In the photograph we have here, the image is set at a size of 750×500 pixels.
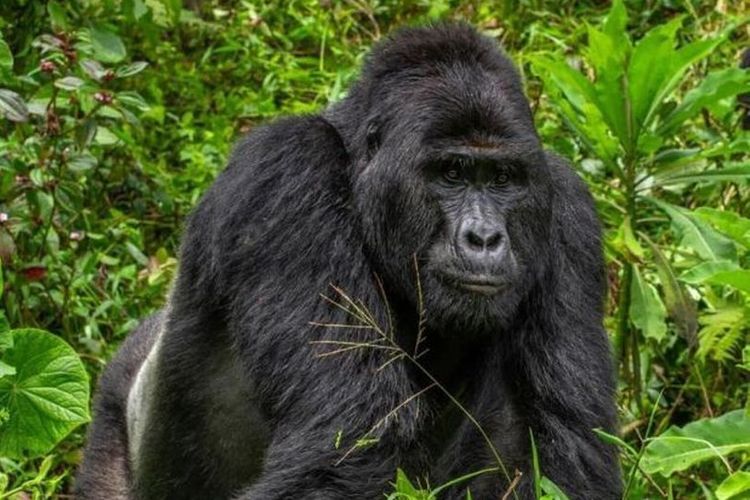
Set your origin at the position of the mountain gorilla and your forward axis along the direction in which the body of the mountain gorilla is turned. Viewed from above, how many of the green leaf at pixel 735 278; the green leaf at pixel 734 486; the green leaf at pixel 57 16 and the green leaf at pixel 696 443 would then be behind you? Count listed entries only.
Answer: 1

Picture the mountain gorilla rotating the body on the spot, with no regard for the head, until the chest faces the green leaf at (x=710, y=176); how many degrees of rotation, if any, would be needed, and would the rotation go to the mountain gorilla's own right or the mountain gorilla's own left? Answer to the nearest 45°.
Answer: approximately 90° to the mountain gorilla's own left

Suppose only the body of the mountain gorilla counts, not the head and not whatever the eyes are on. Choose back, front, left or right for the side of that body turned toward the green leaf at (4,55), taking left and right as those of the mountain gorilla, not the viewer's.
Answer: back

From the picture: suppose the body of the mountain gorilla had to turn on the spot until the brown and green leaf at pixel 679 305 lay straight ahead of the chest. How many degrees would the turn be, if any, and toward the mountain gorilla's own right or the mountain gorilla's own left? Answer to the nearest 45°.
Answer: approximately 90° to the mountain gorilla's own left

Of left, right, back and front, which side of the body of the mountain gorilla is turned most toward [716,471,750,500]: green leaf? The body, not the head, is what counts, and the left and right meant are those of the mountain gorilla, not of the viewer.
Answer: front

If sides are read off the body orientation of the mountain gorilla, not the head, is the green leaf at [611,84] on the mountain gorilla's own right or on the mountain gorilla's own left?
on the mountain gorilla's own left

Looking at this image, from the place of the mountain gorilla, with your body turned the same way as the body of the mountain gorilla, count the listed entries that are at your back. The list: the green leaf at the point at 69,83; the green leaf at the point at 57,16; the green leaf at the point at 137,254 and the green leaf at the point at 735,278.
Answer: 3

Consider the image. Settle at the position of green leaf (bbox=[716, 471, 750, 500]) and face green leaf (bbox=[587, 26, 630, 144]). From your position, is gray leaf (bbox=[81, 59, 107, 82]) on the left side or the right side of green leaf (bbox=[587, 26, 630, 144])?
left

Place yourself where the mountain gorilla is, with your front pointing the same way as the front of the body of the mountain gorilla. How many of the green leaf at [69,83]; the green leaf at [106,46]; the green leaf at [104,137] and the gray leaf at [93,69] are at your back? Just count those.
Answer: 4

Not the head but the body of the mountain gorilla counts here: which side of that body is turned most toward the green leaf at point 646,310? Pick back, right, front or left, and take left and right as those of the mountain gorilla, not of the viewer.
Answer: left

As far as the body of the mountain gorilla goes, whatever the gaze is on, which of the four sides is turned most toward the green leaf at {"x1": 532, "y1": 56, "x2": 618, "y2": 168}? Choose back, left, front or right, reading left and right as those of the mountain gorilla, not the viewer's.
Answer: left

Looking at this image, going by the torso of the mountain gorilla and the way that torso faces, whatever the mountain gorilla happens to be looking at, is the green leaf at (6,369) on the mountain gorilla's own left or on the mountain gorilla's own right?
on the mountain gorilla's own right

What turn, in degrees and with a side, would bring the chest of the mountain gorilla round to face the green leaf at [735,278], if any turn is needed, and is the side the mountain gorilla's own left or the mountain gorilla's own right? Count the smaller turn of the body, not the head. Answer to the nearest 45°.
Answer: approximately 45° to the mountain gorilla's own left

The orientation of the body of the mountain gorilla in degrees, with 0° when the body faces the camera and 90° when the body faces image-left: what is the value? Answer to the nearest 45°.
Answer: approximately 315°

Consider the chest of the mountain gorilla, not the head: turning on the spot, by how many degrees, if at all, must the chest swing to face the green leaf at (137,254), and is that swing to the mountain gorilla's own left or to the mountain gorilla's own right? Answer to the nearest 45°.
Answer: approximately 180°

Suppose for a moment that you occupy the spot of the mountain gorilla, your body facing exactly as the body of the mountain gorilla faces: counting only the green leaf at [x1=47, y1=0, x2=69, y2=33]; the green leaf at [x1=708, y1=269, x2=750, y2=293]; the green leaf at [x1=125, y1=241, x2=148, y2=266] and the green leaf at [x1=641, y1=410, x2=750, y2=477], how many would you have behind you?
2
